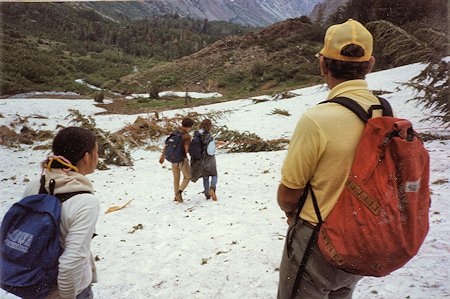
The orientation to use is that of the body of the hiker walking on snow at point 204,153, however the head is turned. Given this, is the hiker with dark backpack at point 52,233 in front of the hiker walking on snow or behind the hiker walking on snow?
behind

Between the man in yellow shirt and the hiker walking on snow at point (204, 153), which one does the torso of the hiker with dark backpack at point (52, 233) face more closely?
the hiker walking on snow

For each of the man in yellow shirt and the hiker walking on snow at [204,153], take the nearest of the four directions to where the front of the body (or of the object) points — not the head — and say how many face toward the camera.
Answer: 0

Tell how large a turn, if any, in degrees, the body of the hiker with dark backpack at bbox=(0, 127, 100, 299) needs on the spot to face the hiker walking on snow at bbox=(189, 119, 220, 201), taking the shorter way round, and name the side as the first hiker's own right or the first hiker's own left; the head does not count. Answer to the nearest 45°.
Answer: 0° — they already face them

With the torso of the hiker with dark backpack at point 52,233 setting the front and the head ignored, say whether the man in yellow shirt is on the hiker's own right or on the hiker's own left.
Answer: on the hiker's own right

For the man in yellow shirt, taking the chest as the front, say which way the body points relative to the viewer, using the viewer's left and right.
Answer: facing away from the viewer and to the left of the viewer

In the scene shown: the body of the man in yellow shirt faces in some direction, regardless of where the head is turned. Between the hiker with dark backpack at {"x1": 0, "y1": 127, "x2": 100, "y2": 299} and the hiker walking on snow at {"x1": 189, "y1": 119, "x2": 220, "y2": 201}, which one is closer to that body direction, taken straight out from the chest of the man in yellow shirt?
the hiker walking on snow

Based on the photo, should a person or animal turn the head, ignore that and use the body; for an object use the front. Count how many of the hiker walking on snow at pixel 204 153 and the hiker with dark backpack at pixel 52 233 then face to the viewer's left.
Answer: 0

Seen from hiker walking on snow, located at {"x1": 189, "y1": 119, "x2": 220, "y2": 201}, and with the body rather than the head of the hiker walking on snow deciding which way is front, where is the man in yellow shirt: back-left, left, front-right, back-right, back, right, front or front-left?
back-right

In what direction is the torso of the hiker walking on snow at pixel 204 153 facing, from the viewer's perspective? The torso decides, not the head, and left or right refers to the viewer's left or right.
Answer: facing away from the viewer and to the right of the viewer

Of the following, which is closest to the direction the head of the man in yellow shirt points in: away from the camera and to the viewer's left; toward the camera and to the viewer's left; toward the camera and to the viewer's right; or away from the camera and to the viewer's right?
away from the camera and to the viewer's left

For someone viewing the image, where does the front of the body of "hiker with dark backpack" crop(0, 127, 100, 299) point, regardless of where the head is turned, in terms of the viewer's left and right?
facing away from the viewer and to the right of the viewer
